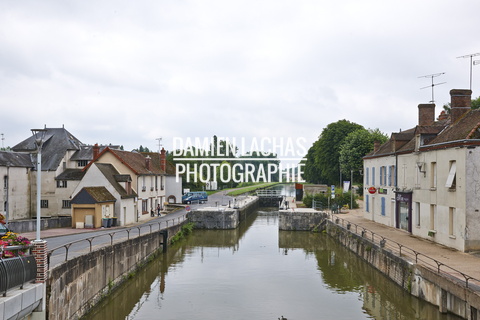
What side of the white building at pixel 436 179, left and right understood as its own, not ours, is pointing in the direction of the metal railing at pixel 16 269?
front

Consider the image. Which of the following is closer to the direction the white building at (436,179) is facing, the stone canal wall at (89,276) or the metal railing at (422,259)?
the stone canal wall

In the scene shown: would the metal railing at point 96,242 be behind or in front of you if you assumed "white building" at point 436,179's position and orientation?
in front

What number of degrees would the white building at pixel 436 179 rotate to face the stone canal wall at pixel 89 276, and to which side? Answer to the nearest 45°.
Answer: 0° — it already faces it

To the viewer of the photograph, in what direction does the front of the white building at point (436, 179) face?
facing the viewer and to the left of the viewer

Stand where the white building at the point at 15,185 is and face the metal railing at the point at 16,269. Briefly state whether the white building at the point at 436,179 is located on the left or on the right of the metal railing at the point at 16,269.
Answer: left
